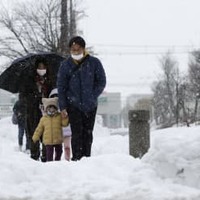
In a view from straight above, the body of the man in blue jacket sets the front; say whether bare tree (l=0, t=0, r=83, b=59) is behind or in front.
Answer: behind

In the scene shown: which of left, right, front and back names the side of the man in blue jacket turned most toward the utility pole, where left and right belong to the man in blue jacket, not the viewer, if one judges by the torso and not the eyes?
back

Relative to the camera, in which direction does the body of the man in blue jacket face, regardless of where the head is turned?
toward the camera

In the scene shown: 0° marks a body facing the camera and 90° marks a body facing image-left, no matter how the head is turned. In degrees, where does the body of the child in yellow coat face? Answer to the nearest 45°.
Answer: approximately 0°

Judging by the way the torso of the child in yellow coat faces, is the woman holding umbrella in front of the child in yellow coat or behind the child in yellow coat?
behind

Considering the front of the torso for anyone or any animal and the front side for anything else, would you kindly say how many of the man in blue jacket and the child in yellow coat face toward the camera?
2
